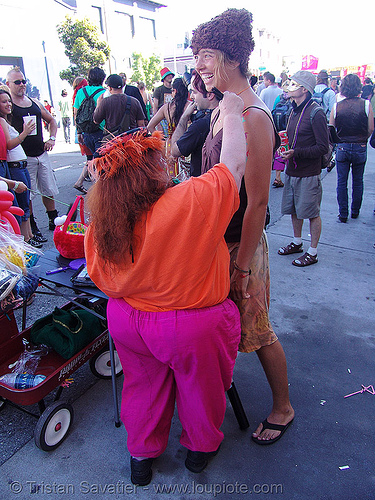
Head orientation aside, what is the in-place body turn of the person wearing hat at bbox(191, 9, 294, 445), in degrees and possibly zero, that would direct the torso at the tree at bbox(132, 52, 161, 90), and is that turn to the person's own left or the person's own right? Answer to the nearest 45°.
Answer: approximately 90° to the person's own right

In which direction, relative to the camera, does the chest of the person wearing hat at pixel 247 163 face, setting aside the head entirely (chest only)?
to the viewer's left

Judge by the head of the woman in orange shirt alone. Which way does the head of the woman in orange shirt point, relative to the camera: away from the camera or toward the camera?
away from the camera

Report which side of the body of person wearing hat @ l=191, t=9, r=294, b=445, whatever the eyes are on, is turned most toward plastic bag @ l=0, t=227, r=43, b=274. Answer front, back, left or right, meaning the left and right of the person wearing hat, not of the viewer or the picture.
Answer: front

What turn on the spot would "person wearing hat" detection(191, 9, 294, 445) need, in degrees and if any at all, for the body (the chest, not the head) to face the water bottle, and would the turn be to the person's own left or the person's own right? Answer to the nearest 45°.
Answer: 0° — they already face it

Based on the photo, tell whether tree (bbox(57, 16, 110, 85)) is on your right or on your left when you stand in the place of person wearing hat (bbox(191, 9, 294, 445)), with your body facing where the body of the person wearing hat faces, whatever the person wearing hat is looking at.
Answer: on your right

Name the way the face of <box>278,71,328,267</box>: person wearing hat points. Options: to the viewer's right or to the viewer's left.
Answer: to the viewer's left

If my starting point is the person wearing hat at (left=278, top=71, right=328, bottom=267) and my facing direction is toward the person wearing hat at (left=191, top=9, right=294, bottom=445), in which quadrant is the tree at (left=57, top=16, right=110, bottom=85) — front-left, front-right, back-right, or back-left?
back-right
